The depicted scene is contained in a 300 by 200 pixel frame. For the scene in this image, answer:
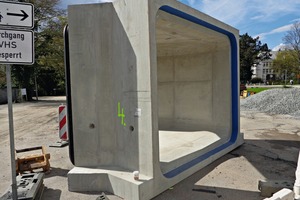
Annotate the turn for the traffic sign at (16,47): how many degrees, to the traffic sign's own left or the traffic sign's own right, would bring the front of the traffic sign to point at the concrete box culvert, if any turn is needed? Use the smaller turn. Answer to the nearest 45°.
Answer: approximately 90° to the traffic sign's own left

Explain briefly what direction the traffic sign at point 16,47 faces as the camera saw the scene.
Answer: facing the viewer

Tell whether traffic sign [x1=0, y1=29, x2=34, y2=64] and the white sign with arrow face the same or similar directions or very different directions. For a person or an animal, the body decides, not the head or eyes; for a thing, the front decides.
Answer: same or similar directions

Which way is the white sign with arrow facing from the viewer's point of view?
toward the camera

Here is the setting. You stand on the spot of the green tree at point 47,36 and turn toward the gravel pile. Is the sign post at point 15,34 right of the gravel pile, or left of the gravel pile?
right

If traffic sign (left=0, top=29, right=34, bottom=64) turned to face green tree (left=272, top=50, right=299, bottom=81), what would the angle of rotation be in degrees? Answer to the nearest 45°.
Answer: approximately 135° to its left

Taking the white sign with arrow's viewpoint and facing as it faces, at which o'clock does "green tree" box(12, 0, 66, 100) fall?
The green tree is roughly at 6 o'clock from the white sign with arrow.

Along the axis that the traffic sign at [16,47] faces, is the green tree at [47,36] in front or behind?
behind

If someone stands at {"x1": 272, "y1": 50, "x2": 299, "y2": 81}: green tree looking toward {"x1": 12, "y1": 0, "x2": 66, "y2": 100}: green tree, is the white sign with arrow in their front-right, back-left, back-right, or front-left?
front-left

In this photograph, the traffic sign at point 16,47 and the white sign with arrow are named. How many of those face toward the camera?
2
